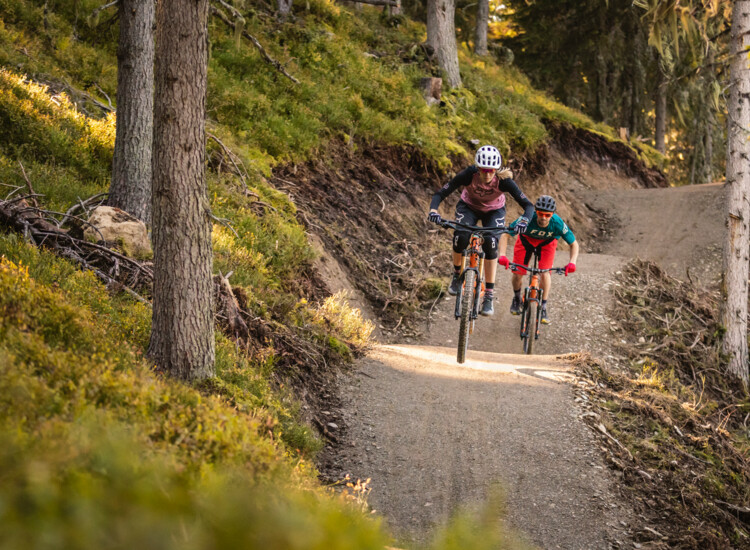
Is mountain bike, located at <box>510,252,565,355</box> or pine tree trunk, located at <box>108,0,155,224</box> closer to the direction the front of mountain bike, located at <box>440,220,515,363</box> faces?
the pine tree trunk

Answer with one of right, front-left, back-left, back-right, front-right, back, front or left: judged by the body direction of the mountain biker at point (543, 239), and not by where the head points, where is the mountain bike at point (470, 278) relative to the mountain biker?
front-right

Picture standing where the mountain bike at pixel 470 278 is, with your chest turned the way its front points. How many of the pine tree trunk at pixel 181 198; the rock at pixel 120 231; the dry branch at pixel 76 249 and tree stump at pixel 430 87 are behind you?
1

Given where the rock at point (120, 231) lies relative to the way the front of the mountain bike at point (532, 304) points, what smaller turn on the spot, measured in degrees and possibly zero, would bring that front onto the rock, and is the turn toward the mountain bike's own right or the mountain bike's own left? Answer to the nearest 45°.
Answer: approximately 45° to the mountain bike's own right

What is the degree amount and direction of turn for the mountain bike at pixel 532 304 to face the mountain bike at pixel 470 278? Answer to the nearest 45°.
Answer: approximately 45° to its right

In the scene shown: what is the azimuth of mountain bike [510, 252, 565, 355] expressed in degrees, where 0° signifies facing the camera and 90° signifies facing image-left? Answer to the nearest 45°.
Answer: approximately 0°

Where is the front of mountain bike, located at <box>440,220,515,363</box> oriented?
toward the camera

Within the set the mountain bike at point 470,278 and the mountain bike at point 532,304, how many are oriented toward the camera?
2

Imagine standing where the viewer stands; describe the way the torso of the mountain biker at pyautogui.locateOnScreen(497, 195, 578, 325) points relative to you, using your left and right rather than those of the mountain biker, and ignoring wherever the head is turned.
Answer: facing the viewer

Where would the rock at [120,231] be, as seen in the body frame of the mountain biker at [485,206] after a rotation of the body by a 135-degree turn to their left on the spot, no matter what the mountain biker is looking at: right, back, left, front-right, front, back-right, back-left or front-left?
back
